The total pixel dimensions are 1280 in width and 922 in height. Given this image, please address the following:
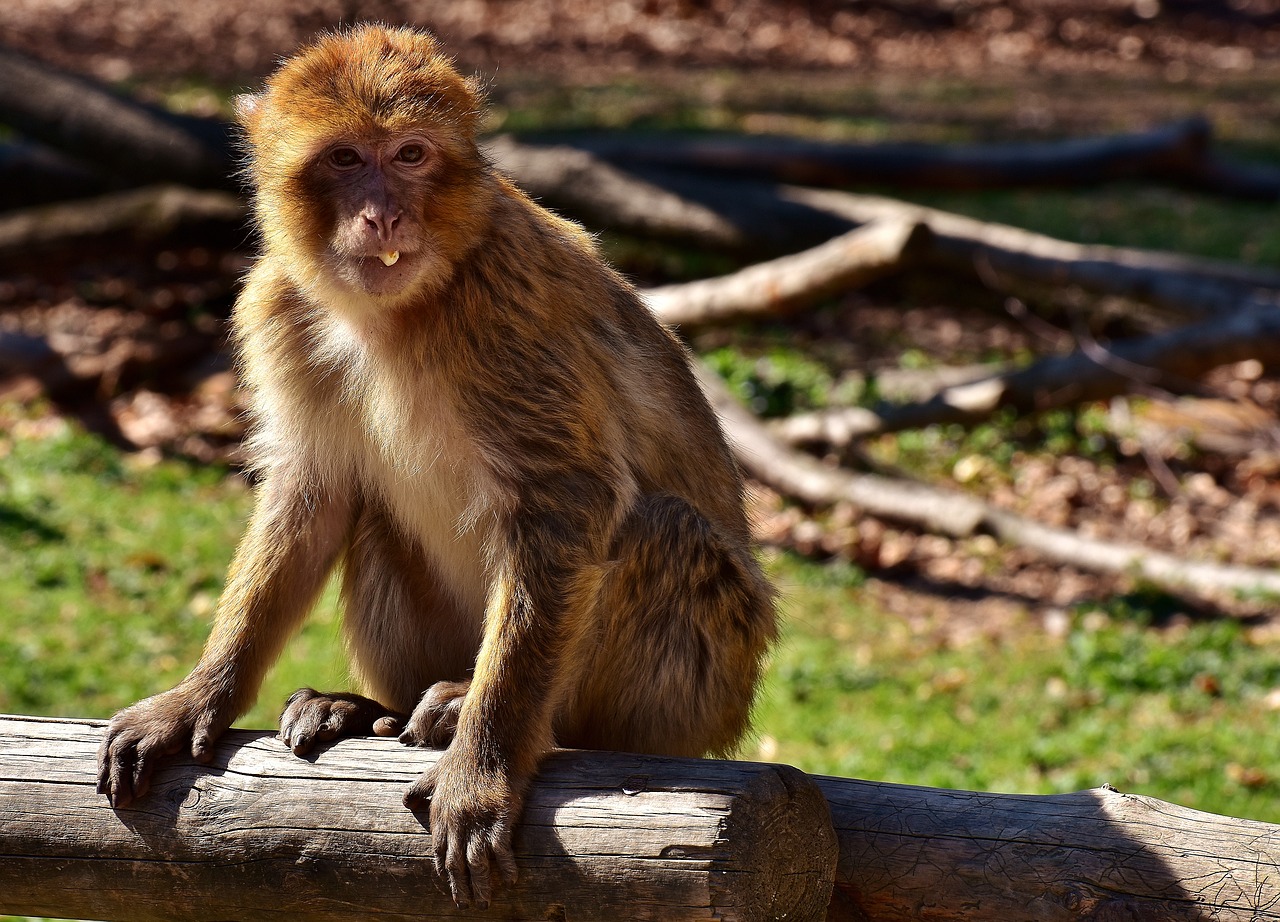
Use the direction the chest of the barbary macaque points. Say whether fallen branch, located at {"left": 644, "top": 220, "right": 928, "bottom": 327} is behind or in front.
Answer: behind

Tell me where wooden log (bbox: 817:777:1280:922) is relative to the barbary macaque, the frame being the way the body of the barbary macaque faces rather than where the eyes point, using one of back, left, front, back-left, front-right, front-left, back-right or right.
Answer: left

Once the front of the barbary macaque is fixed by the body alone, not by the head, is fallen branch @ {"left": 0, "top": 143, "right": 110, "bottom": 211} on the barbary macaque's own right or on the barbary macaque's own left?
on the barbary macaque's own right

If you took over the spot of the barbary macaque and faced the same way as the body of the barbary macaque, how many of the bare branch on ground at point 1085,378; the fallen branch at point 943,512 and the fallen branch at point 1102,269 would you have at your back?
3

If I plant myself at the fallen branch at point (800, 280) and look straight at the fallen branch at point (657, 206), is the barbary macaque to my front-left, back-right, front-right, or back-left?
back-left

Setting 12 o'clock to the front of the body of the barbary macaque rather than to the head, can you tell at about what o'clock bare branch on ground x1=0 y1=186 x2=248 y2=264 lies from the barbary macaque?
The bare branch on ground is roughly at 4 o'clock from the barbary macaque.

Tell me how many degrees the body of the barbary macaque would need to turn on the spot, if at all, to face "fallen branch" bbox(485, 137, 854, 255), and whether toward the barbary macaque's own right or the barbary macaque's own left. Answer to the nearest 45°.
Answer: approximately 135° to the barbary macaque's own right

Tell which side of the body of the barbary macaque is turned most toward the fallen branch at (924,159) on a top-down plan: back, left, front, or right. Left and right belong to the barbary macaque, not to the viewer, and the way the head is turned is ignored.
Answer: back

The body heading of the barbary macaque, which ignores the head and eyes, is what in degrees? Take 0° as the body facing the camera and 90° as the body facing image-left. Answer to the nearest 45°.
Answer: approximately 45°

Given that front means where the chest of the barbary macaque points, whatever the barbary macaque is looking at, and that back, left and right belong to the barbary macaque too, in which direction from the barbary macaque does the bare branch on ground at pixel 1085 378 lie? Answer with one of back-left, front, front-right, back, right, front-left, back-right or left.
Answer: back

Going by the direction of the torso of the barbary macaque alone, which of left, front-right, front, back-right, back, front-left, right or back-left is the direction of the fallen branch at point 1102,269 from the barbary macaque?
back
